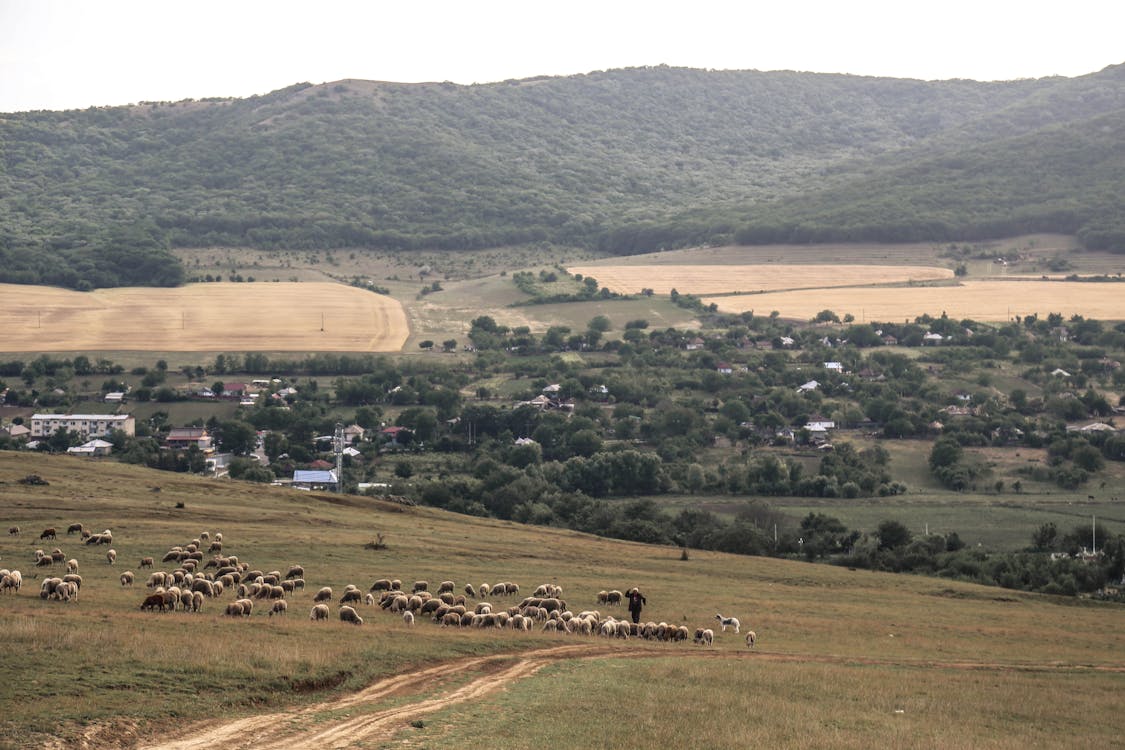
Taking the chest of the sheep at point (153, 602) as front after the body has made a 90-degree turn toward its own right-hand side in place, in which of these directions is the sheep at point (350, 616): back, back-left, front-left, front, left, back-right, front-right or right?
right

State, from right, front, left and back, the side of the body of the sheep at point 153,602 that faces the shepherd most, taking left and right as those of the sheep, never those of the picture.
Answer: back

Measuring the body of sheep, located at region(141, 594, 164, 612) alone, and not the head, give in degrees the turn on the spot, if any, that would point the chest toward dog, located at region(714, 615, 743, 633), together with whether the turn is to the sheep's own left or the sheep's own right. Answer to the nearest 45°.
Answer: approximately 180°

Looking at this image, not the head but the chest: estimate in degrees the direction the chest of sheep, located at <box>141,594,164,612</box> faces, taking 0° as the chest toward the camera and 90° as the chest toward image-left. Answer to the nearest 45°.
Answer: approximately 90°
